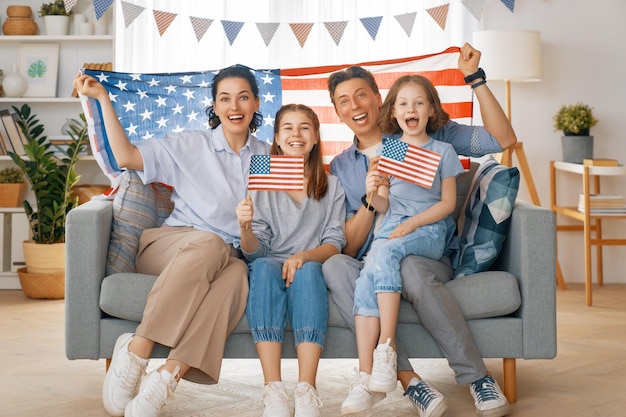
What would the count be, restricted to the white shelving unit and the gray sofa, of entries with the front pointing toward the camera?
2

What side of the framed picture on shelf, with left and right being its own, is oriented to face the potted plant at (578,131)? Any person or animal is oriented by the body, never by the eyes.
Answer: left

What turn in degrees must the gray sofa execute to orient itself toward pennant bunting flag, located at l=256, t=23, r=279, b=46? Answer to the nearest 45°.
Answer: approximately 180°

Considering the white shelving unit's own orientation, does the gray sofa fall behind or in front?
in front
